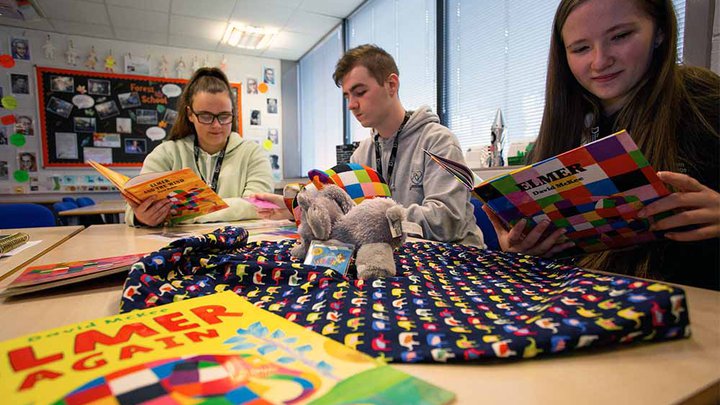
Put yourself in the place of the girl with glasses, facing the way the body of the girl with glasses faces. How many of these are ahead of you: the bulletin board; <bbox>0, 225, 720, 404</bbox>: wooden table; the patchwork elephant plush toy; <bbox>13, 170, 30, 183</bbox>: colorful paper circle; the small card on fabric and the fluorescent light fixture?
3

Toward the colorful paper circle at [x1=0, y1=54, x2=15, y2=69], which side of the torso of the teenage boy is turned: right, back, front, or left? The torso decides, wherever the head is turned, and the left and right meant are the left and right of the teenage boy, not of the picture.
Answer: right

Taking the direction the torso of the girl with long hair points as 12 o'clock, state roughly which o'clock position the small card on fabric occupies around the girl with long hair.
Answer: The small card on fabric is roughly at 12 o'clock from the girl with long hair.

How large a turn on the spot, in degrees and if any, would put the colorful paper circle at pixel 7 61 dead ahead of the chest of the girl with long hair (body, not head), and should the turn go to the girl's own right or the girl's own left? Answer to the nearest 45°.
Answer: approximately 45° to the girl's own right

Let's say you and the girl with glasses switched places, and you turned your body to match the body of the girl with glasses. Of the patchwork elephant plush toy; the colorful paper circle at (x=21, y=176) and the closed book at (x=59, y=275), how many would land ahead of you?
2

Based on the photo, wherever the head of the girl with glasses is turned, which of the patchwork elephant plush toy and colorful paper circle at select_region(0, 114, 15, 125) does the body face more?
the patchwork elephant plush toy
